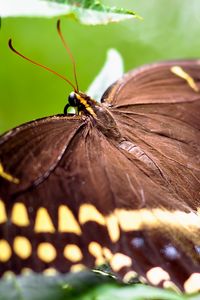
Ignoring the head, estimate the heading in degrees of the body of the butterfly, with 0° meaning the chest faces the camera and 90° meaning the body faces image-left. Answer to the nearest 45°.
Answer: approximately 135°
